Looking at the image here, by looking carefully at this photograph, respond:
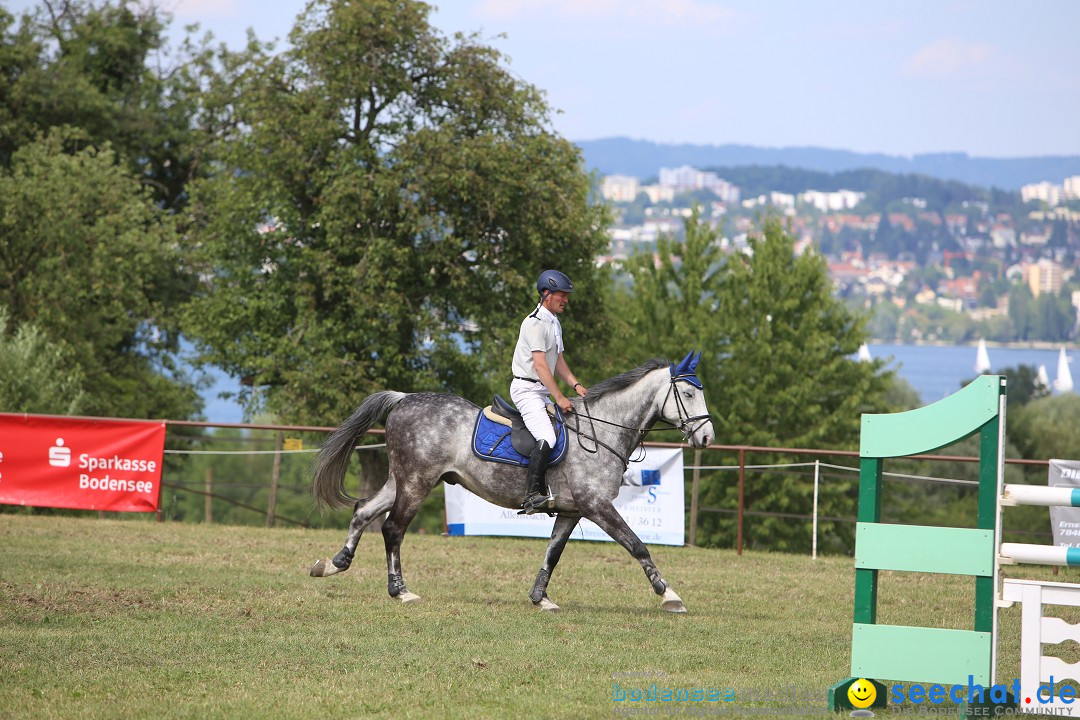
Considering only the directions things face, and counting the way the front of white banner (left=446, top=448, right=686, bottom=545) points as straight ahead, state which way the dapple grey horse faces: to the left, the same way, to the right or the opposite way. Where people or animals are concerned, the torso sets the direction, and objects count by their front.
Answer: to the left

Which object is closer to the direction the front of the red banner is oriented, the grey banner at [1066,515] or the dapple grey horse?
the dapple grey horse

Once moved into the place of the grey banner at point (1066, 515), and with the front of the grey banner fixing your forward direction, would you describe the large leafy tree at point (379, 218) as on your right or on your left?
on your right

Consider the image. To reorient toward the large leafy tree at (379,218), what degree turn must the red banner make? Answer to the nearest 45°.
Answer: approximately 135° to its left

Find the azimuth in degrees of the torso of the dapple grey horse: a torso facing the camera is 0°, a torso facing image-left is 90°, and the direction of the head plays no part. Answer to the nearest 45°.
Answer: approximately 270°

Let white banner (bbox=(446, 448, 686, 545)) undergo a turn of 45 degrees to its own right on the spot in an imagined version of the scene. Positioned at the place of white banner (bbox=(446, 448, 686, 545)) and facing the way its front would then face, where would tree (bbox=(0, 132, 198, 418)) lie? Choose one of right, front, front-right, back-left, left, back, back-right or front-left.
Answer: right

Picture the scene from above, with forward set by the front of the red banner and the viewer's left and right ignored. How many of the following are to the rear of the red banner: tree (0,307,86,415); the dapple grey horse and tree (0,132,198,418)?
2

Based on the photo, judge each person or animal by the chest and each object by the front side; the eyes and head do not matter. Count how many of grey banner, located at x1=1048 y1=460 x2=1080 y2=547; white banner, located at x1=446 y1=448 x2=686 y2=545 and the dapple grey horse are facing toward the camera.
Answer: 2

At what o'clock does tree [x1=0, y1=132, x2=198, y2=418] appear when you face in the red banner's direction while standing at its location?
The tree is roughly at 6 o'clock from the red banner.

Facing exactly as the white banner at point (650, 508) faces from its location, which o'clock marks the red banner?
The red banner is roughly at 3 o'clock from the white banner.

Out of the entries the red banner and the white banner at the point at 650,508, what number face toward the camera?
2

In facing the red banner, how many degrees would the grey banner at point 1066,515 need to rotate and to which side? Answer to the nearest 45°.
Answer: approximately 90° to its right
